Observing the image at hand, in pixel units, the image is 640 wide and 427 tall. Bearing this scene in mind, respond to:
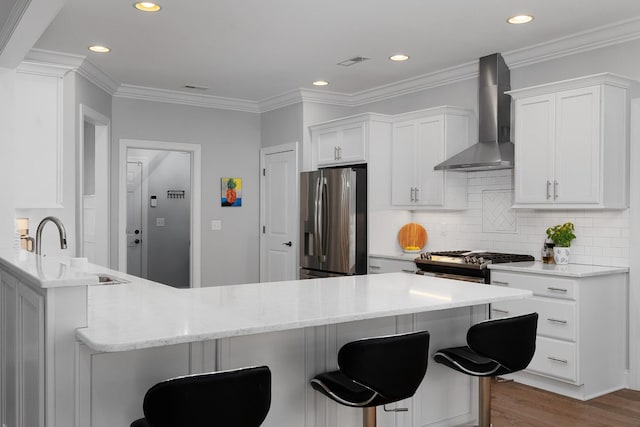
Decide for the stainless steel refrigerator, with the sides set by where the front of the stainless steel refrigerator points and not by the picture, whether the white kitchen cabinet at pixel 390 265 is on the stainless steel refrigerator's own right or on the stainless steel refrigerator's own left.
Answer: on the stainless steel refrigerator's own left

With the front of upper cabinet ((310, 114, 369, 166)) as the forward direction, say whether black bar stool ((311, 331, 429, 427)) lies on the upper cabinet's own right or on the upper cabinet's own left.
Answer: on the upper cabinet's own left

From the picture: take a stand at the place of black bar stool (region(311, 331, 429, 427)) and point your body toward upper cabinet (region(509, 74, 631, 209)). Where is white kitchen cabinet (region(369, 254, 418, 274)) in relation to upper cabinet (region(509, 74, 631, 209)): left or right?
left

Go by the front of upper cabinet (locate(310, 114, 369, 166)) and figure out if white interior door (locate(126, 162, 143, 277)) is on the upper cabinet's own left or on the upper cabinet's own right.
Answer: on the upper cabinet's own right

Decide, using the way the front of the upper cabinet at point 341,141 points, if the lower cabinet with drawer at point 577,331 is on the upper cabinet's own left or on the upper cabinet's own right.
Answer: on the upper cabinet's own left

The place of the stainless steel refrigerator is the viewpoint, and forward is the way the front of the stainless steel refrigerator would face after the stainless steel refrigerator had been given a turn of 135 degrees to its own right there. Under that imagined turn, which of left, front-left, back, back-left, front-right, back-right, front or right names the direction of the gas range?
back-right

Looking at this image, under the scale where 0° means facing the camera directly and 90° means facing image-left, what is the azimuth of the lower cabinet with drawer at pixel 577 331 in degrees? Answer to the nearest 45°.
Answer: approximately 45°

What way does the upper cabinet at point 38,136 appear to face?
to the viewer's right

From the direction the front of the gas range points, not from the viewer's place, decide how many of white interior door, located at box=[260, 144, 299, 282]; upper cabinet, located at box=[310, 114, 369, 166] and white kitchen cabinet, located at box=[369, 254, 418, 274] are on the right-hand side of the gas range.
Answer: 3

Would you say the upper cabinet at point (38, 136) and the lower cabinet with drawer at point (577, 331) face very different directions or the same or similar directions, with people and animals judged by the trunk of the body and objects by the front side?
very different directions
